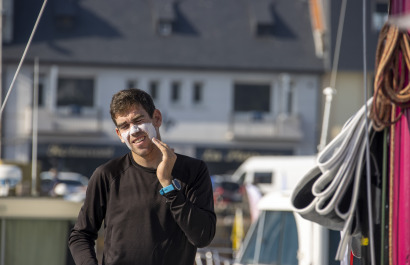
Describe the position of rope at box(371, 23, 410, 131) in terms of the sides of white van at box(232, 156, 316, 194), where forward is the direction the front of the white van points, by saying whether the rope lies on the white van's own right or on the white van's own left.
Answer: on the white van's own left

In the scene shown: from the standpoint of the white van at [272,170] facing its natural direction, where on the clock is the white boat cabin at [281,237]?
the white boat cabin at [281,237] is roughly at 9 o'clock from the white van at [272,170].

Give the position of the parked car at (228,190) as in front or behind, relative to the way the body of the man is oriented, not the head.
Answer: behind

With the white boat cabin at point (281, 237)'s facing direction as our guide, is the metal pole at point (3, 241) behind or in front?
in front

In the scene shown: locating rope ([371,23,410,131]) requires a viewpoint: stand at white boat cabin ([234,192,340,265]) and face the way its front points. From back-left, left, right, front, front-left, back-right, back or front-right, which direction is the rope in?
left

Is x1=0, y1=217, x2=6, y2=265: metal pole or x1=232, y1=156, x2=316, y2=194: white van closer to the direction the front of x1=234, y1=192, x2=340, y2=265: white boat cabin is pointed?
the metal pole

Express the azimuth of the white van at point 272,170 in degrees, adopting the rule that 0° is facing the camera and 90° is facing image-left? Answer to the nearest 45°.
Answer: approximately 90°

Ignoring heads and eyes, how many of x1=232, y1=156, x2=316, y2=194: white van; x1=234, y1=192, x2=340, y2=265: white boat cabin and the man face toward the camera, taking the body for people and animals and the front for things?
1

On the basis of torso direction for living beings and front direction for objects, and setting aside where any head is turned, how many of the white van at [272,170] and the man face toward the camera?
1

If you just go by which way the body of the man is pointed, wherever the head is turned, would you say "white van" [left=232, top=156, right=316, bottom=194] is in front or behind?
behind

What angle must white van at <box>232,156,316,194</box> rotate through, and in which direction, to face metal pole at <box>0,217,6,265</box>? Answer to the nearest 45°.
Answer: approximately 90° to its left

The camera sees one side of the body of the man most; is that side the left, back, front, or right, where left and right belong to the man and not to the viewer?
front
